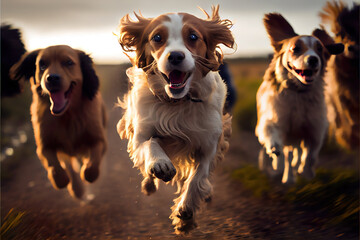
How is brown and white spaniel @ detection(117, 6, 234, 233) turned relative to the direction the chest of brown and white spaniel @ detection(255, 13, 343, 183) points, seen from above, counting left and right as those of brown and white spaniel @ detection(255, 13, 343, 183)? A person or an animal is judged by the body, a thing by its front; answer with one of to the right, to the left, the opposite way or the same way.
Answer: the same way

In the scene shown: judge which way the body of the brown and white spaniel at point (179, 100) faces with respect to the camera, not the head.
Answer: toward the camera

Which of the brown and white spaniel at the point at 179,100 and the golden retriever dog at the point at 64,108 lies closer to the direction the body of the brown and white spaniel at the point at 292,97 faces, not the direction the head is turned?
the brown and white spaniel

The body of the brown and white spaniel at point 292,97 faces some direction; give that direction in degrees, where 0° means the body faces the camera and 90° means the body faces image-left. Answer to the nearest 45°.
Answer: approximately 0°

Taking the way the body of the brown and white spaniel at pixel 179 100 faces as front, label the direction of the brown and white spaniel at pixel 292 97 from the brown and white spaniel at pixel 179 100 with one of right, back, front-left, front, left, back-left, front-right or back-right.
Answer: back-left

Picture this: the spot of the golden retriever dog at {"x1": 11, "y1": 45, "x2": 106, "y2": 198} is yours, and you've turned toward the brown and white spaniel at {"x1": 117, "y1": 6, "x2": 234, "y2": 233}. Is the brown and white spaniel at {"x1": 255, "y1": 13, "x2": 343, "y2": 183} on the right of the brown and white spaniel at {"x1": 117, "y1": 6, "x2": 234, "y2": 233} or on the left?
left

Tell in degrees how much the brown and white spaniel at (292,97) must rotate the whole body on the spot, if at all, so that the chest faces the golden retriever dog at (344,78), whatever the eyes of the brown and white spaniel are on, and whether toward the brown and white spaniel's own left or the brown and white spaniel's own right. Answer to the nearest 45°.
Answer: approximately 135° to the brown and white spaniel's own left

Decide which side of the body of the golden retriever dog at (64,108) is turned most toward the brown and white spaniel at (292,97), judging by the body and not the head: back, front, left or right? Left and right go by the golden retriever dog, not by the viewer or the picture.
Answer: left

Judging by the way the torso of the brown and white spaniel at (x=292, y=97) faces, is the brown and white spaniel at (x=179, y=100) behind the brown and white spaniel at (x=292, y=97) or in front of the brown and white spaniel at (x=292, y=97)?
in front

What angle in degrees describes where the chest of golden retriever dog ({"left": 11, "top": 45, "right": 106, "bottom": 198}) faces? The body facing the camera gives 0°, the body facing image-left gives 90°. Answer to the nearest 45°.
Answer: approximately 0°

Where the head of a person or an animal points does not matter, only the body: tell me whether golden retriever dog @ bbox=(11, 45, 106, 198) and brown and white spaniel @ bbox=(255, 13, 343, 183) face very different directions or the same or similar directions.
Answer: same or similar directions

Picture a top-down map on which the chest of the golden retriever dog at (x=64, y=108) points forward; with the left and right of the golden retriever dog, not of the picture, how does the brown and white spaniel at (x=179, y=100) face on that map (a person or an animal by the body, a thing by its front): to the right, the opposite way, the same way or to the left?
the same way

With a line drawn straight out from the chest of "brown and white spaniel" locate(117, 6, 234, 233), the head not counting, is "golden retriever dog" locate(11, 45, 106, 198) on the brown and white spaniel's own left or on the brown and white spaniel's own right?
on the brown and white spaniel's own right

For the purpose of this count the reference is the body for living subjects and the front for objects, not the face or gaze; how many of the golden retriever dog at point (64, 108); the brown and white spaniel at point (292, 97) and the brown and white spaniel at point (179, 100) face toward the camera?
3

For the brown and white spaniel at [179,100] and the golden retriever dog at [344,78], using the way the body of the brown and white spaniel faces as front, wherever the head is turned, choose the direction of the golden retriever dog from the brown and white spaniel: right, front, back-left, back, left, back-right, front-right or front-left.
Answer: back-left

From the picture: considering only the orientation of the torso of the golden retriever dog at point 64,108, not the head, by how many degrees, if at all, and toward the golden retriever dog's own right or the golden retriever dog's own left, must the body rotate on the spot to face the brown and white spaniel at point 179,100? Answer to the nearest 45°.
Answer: approximately 45° to the golden retriever dog's own left
